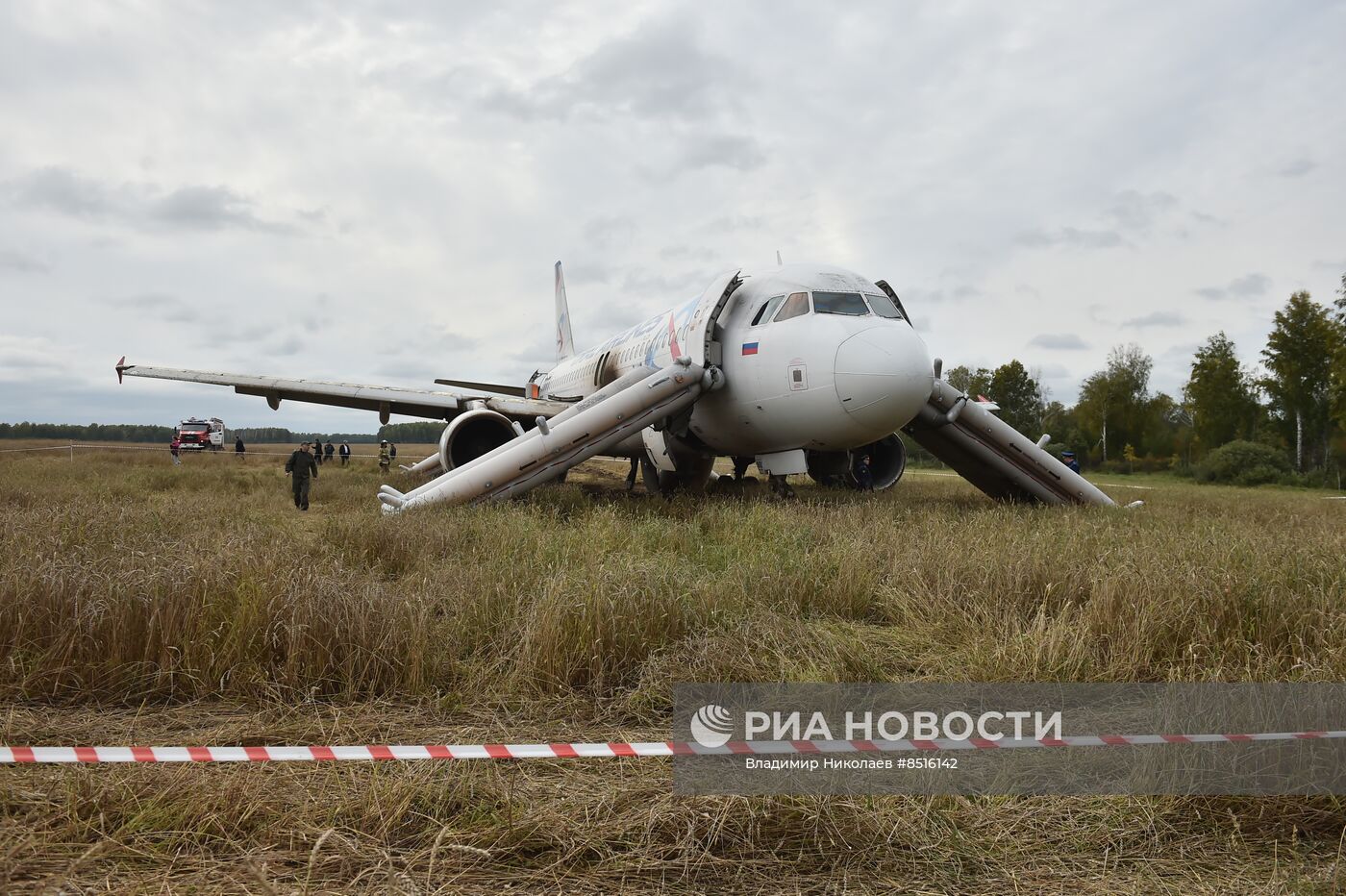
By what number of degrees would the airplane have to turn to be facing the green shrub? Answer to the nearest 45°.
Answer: approximately 90° to its left

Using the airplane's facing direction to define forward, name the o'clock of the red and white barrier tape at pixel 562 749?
The red and white barrier tape is roughly at 2 o'clock from the airplane.

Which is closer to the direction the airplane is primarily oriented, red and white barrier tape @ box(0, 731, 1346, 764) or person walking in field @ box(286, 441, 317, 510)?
the red and white barrier tape

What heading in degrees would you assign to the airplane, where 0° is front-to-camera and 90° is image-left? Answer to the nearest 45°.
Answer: approximately 315°
